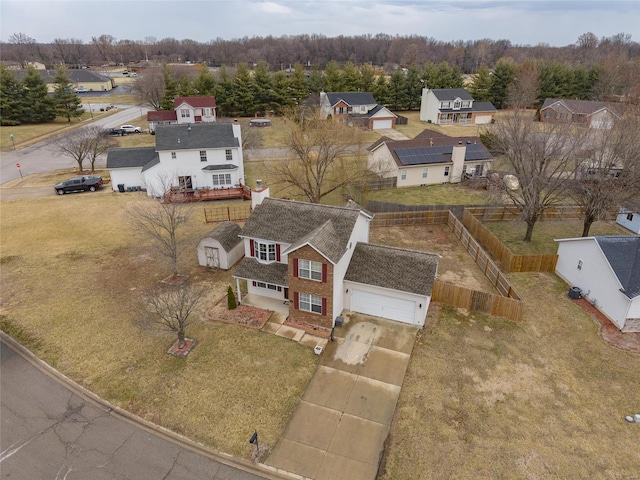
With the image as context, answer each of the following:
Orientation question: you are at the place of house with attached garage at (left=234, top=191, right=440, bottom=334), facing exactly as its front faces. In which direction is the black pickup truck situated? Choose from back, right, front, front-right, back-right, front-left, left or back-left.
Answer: back-right

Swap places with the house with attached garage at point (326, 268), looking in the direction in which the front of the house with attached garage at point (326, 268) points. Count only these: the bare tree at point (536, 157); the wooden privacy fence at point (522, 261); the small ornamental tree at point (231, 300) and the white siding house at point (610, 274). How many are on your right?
1

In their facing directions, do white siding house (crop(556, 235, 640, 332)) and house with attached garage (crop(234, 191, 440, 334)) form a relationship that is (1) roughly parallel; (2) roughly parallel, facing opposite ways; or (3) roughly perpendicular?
roughly parallel

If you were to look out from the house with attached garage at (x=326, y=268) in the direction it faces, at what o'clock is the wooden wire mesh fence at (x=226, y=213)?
The wooden wire mesh fence is roughly at 5 o'clock from the house with attached garage.

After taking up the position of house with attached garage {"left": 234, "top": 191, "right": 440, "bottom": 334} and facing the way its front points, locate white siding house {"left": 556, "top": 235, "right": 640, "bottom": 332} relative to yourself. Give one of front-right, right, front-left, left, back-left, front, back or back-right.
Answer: left

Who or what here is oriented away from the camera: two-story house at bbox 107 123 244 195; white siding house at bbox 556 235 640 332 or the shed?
the two-story house

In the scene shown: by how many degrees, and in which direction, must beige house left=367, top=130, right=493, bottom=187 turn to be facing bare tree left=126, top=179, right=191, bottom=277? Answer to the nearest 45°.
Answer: approximately 90° to its left

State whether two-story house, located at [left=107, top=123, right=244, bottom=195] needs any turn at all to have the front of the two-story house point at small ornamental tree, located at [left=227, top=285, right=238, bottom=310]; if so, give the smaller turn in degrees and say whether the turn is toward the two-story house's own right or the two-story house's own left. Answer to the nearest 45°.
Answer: approximately 180°

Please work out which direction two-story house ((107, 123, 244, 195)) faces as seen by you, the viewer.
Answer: facing away from the viewer

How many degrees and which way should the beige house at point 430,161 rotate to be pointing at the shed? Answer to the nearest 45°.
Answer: approximately 90° to its left

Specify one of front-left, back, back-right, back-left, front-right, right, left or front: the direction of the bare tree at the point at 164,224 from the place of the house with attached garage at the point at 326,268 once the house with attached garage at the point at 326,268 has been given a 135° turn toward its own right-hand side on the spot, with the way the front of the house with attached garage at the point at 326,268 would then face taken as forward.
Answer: front

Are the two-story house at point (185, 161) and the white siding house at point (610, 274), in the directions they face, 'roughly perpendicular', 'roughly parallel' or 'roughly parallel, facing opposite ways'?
roughly parallel, facing opposite ways

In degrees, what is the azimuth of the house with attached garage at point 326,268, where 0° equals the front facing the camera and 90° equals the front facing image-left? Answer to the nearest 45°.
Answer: approximately 0°

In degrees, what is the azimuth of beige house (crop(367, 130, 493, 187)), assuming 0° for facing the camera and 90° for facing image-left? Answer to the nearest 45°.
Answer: approximately 135°
